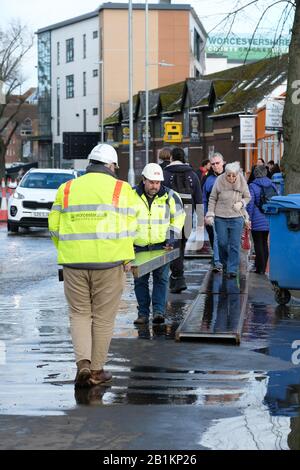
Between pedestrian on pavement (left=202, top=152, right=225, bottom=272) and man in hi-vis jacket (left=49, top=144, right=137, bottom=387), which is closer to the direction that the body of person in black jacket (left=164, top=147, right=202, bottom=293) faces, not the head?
the pedestrian on pavement

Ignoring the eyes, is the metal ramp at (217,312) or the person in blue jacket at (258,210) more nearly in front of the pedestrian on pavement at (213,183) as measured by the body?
the metal ramp

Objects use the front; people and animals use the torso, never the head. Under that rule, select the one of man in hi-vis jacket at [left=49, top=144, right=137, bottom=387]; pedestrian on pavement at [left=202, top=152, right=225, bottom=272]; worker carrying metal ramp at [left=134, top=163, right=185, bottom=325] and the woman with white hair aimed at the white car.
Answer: the man in hi-vis jacket

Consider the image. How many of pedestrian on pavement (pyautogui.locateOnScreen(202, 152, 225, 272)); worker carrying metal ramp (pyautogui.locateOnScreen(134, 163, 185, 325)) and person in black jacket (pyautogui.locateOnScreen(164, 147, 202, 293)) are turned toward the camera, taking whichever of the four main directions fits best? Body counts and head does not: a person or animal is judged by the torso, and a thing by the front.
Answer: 2

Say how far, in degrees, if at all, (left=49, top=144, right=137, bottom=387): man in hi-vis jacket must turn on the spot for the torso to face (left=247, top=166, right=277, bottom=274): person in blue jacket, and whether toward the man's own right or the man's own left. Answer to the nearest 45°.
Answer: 0° — they already face them

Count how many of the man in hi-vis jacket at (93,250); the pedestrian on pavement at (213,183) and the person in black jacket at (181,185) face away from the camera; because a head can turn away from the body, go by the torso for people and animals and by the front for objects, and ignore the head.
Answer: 2

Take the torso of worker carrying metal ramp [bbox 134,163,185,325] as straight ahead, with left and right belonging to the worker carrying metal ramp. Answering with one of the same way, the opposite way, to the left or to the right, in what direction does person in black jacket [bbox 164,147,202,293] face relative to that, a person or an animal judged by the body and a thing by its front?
the opposite way

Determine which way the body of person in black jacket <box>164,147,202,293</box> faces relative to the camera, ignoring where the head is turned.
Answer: away from the camera

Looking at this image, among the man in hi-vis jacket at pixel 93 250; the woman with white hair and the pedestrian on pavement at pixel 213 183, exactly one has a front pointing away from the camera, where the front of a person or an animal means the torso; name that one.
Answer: the man in hi-vis jacket

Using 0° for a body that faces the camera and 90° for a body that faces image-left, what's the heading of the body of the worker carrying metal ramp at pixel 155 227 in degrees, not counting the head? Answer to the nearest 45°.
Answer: approximately 0°

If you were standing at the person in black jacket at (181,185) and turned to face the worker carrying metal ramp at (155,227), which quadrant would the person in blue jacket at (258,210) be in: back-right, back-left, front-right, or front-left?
back-left

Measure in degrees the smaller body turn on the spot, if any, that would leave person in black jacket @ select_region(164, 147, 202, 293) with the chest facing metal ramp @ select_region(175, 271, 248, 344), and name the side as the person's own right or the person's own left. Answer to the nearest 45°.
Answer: approximately 180°

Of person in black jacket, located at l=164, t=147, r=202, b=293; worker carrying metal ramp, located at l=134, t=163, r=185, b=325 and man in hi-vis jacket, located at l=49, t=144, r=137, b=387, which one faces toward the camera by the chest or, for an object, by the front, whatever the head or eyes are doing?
the worker carrying metal ramp

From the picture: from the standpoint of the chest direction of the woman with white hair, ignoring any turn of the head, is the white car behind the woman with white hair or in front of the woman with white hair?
behind

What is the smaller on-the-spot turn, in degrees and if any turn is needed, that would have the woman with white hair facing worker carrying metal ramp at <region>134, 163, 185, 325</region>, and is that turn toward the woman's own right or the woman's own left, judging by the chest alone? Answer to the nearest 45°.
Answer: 0° — they already face them

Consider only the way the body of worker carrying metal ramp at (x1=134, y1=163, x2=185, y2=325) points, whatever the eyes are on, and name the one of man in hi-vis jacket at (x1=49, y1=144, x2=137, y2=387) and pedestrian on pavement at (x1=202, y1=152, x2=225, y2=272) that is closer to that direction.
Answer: the man in hi-vis jacket

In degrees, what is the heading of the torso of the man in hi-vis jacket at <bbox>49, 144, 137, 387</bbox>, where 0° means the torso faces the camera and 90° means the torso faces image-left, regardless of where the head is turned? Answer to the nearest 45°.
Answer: approximately 180°
